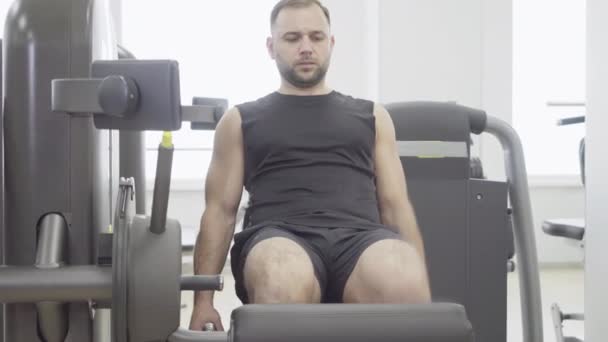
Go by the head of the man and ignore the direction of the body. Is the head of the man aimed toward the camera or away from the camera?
toward the camera

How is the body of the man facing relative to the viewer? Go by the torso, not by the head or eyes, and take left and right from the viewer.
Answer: facing the viewer
